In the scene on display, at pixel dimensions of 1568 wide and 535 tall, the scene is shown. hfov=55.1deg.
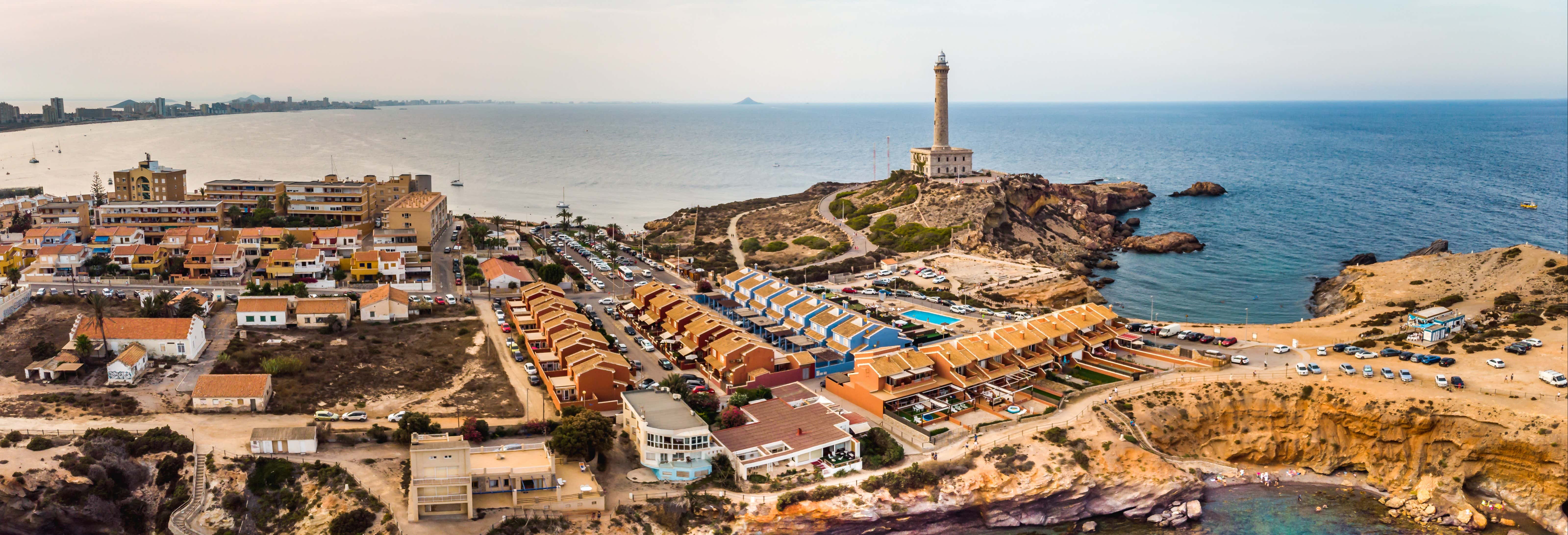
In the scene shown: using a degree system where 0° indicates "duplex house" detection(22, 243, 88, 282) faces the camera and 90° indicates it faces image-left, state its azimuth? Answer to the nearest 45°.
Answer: approximately 0°

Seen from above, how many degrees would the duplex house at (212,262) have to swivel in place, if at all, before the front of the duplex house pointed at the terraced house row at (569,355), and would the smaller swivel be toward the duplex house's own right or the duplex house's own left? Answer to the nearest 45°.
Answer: approximately 45° to the duplex house's own left

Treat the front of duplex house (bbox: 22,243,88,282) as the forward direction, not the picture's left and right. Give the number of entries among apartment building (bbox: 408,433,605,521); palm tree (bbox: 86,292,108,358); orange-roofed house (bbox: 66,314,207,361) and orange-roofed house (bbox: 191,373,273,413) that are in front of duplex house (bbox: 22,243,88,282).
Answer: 4

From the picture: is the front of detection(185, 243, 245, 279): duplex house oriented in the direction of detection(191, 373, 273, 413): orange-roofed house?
yes

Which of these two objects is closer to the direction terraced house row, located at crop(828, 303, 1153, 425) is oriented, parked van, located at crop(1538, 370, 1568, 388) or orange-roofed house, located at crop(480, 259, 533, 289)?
the parked van

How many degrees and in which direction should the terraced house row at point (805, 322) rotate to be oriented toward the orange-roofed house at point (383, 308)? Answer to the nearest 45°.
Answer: approximately 45° to its right

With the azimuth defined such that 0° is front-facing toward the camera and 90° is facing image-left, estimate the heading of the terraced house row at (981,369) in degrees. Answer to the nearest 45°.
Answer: approximately 315°

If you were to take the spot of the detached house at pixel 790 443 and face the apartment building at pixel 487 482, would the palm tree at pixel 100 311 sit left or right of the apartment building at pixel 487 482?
right

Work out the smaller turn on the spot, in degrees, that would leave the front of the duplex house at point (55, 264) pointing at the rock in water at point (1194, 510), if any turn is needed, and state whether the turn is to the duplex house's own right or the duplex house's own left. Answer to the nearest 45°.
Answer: approximately 45° to the duplex house's own left

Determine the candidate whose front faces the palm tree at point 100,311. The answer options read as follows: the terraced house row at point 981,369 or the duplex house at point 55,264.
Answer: the duplex house

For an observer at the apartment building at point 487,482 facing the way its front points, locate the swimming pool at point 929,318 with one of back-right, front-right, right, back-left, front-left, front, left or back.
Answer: back-left
